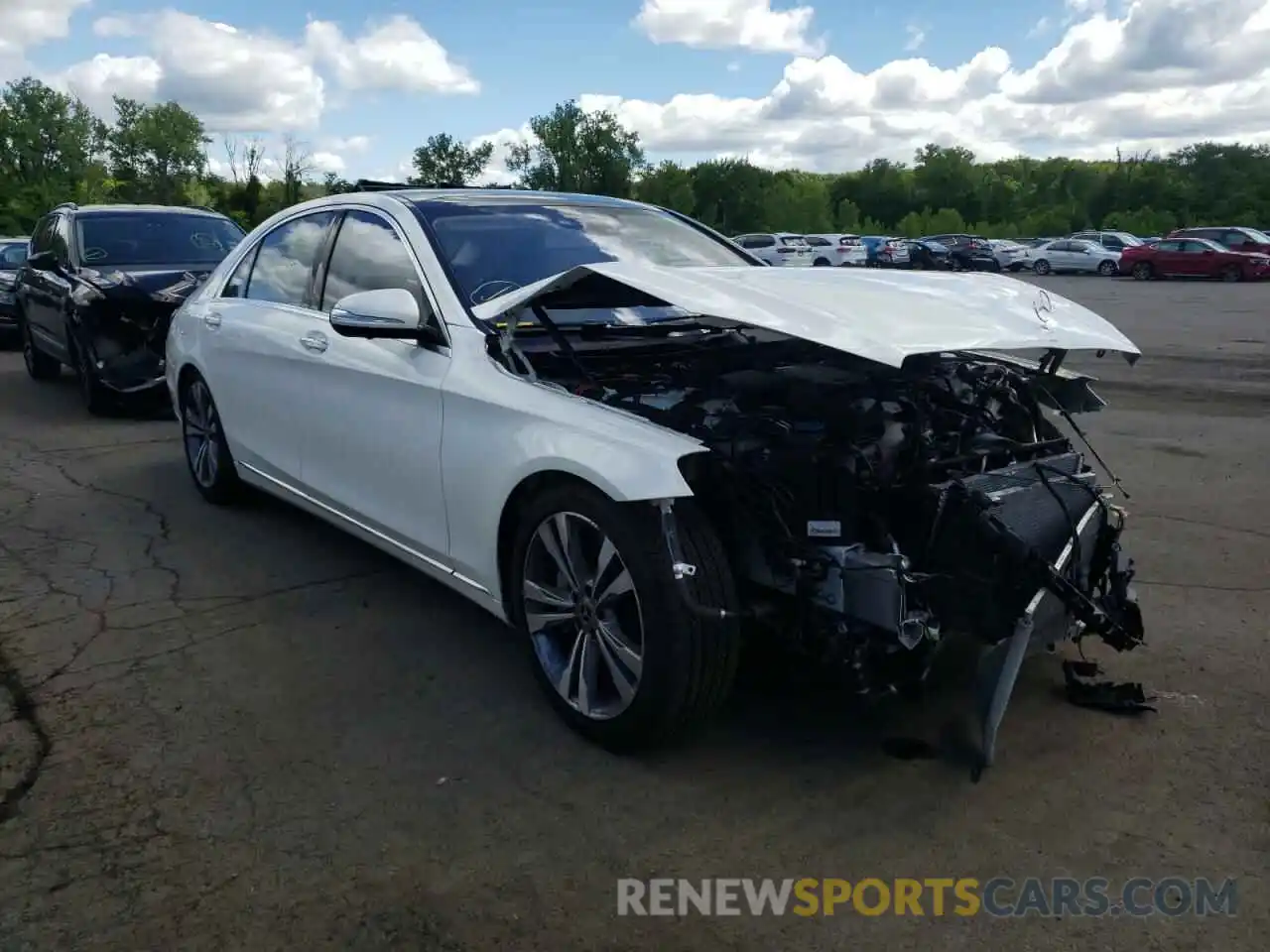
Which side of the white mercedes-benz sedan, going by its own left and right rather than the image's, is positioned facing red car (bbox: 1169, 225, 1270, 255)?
left

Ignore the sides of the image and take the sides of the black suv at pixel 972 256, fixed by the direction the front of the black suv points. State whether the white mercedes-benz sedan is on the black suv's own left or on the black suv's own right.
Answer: on the black suv's own left

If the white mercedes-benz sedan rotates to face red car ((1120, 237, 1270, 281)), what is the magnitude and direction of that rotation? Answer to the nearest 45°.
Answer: approximately 90° to its left

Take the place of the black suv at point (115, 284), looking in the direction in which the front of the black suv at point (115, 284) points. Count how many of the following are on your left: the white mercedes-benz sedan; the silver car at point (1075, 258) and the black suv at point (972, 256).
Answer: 2

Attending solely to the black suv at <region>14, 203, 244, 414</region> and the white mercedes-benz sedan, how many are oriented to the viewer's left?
0

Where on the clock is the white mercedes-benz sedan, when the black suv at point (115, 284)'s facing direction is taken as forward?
The white mercedes-benz sedan is roughly at 1 o'clock from the black suv.

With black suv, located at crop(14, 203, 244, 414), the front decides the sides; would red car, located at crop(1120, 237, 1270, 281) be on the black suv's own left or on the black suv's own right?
on the black suv's own left

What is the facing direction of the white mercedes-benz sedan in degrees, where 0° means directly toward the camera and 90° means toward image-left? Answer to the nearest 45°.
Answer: approximately 315°

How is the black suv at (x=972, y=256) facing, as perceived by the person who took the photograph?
facing away from the viewer and to the left of the viewer

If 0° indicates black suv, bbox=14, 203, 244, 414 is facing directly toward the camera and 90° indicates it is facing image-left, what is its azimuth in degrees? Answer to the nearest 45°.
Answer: approximately 315°
